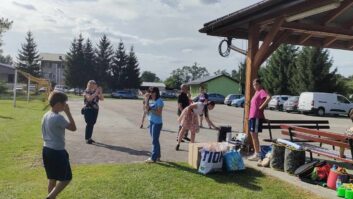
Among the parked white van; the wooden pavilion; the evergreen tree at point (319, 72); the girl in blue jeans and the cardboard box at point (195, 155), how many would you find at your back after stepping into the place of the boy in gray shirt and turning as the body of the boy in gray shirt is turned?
0

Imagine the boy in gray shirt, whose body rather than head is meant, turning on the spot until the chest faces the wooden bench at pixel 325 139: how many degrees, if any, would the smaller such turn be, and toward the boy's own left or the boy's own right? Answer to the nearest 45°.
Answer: approximately 45° to the boy's own right

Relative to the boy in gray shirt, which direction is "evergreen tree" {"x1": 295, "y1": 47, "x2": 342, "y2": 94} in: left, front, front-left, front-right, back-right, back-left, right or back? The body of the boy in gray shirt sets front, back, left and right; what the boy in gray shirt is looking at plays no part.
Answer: front

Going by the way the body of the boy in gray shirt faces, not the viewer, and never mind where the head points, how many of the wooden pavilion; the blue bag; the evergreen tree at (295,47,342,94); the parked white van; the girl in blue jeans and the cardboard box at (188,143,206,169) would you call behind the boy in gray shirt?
0

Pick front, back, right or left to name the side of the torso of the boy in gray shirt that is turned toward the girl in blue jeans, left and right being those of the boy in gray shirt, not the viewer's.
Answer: front

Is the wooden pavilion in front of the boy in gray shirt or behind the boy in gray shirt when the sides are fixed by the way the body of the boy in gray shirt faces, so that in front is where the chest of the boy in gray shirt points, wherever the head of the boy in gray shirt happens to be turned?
in front

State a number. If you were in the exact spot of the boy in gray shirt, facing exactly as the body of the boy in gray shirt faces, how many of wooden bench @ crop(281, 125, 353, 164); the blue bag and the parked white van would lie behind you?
0

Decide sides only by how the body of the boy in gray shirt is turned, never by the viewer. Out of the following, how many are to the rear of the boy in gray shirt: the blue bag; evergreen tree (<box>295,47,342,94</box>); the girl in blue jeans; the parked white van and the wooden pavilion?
0

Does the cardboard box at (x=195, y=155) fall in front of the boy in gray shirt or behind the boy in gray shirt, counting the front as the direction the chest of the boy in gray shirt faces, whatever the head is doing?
in front

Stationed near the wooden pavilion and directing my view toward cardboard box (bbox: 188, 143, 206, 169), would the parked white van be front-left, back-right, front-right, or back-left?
back-right

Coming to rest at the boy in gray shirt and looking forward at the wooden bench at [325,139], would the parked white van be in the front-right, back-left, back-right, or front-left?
front-left

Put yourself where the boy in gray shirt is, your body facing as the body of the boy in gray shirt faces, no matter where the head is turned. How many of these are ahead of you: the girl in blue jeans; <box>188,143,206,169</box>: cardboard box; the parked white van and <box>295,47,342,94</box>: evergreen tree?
4

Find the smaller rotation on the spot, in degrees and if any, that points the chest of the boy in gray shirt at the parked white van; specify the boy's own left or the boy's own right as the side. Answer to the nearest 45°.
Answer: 0° — they already face it

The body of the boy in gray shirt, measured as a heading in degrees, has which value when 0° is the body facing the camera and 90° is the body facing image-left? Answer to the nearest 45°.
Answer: approximately 225°

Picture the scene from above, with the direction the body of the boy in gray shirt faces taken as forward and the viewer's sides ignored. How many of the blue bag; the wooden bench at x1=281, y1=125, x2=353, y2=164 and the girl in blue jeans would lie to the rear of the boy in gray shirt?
0
